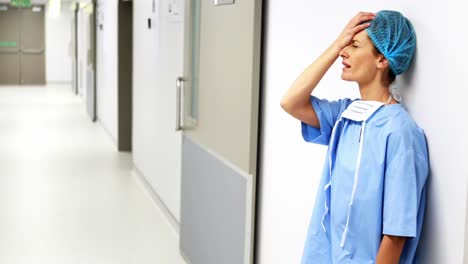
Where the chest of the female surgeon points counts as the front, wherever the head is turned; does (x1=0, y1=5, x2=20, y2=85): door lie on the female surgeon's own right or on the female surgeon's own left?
on the female surgeon's own right

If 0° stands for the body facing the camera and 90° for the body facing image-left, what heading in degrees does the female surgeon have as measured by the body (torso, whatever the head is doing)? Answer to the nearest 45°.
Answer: approximately 45°

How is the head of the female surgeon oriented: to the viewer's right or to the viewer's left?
to the viewer's left

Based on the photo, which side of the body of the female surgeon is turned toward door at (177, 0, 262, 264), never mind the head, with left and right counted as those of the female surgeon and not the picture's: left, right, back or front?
right
